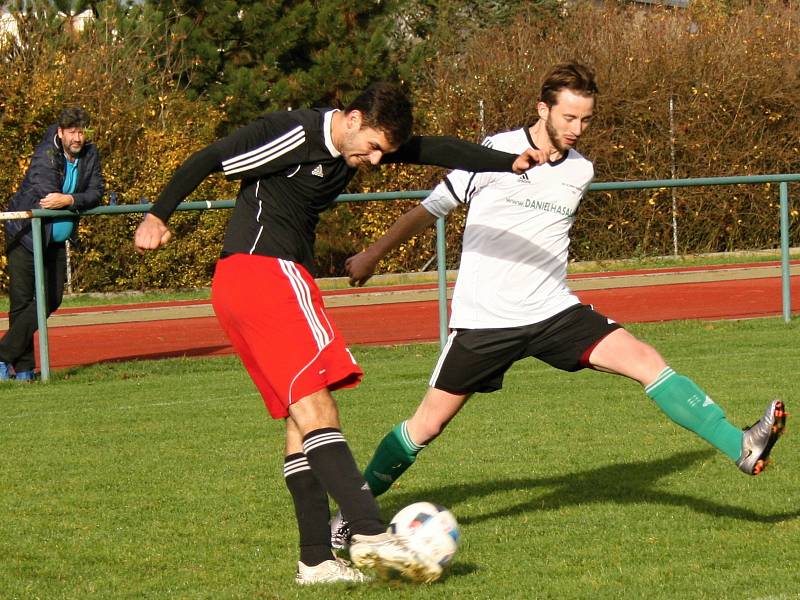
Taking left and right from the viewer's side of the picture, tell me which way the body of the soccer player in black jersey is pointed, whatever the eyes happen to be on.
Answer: facing to the right of the viewer

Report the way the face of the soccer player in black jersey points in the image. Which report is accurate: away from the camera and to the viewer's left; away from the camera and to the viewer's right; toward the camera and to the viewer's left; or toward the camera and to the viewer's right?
toward the camera and to the viewer's right

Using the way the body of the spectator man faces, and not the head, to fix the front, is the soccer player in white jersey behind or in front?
in front

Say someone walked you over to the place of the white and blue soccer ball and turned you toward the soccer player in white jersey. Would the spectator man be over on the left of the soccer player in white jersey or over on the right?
left

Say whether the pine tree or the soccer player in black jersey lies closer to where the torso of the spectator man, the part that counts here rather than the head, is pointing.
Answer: the soccer player in black jersey

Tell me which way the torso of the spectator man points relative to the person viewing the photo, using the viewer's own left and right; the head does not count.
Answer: facing the viewer and to the right of the viewer

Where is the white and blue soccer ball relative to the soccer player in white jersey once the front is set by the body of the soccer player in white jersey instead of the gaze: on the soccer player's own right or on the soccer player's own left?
on the soccer player's own right

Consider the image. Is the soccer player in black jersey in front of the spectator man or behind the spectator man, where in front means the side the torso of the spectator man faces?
in front

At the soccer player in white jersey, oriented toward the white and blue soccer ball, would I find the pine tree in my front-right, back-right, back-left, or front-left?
back-right

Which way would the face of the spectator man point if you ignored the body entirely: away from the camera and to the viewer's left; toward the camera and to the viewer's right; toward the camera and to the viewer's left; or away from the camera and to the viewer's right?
toward the camera and to the viewer's right

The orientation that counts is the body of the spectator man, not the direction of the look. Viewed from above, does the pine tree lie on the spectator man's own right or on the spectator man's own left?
on the spectator man's own left
